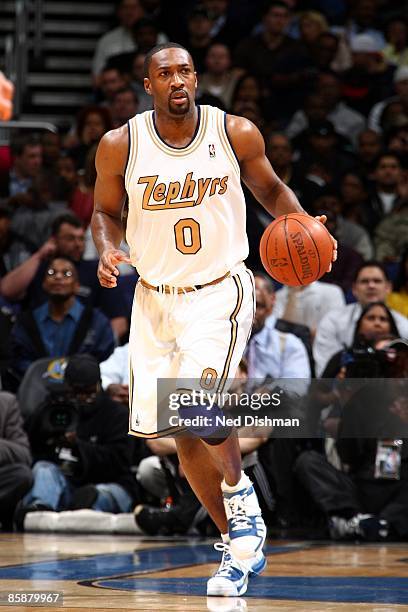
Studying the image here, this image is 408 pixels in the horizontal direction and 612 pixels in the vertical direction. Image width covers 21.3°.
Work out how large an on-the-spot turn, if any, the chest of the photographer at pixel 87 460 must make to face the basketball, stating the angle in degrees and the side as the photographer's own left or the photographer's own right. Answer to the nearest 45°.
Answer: approximately 45° to the photographer's own left

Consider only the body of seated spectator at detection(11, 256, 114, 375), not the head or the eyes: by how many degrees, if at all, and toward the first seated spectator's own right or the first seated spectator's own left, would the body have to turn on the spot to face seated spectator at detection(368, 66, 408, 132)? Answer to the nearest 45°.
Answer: approximately 135° to the first seated spectator's own left

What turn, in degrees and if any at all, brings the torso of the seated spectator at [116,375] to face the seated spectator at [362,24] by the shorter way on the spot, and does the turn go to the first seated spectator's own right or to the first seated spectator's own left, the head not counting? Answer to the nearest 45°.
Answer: approximately 135° to the first seated spectator's own left

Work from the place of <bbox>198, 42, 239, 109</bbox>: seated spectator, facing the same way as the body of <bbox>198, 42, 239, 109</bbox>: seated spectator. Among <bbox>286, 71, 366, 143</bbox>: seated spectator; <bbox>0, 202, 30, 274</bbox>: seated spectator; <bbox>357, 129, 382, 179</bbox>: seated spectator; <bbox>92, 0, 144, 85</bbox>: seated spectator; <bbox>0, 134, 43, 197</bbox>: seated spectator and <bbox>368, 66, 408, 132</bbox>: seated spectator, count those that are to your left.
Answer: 3

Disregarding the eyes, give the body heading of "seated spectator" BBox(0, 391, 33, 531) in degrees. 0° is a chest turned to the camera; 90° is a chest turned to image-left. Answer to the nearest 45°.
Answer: approximately 0°

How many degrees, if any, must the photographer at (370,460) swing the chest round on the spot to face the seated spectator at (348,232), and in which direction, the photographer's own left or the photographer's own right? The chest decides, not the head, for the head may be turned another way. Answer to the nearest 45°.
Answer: approximately 180°

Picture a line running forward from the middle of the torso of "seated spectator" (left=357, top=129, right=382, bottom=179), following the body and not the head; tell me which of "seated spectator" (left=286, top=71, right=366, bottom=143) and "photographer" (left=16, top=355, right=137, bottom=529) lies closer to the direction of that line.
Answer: the photographer

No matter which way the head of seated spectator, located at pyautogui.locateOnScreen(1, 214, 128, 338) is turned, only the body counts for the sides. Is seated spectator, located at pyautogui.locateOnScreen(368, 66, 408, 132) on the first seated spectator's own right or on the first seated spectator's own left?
on the first seated spectator's own left
